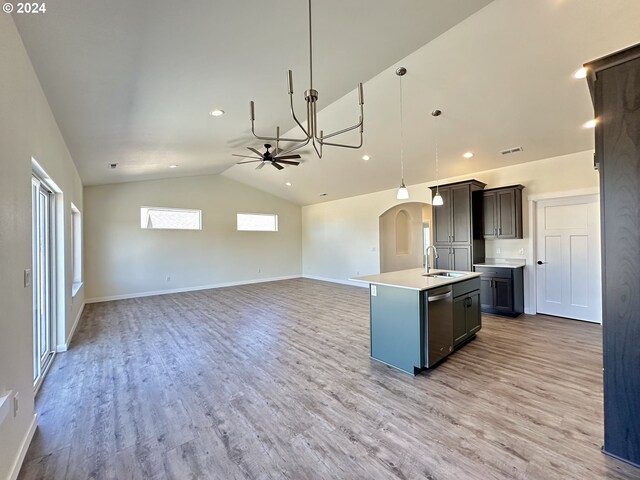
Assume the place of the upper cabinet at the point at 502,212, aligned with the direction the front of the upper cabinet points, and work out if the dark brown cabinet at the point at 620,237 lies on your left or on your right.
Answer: on your left

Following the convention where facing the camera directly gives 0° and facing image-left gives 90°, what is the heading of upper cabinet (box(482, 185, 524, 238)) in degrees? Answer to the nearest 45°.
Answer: approximately 45°

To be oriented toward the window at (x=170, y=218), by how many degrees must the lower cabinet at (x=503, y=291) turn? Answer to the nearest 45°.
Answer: approximately 45° to its right

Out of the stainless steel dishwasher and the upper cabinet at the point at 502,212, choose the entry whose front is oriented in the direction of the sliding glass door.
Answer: the upper cabinet

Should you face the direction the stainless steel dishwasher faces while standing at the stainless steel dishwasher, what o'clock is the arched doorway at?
The arched doorway is roughly at 7 o'clock from the stainless steel dishwasher.

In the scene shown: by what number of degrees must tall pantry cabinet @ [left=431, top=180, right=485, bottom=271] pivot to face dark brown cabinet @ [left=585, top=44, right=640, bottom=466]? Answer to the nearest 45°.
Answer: approximately 45° to its left

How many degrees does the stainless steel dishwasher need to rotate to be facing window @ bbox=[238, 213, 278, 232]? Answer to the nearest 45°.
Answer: approximately 180°

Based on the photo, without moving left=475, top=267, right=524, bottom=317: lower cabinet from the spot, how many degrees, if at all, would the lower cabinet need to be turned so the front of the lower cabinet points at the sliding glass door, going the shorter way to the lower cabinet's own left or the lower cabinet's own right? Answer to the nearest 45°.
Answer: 0° — it already faces it

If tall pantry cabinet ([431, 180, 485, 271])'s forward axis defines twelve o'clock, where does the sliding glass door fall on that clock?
The sliding glass door is roughly at 12 o'clock from the tall pantry cabinet.
